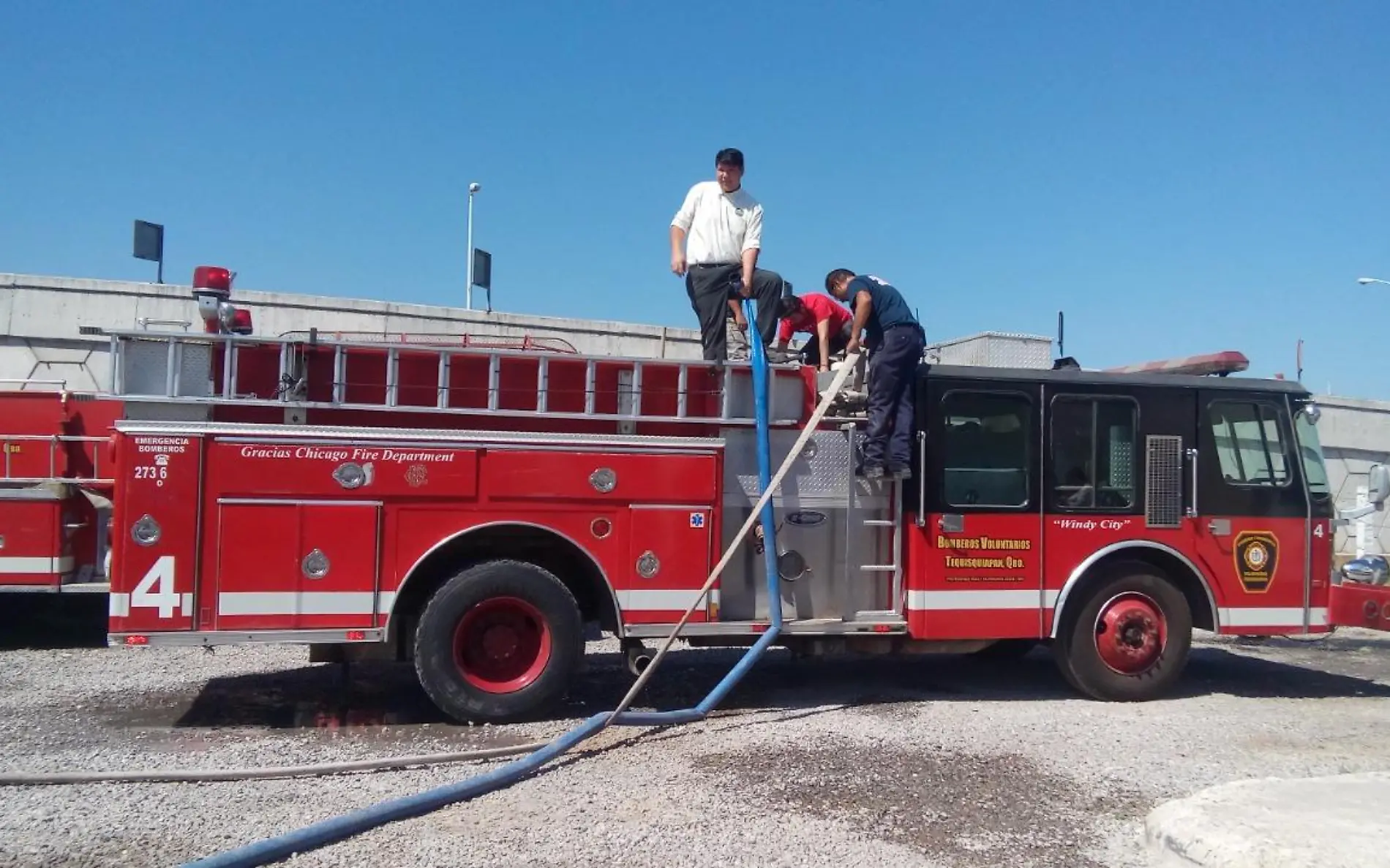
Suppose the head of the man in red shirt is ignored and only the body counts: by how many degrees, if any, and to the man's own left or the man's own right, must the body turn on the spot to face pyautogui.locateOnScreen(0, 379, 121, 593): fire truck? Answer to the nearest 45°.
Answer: approximately 45° to the man's own right

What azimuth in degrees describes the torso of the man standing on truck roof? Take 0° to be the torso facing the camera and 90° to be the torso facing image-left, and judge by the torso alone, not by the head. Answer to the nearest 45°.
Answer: approximately 0°

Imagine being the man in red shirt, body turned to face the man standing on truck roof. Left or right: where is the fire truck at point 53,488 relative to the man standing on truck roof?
right

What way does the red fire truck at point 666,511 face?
to the viewer's right

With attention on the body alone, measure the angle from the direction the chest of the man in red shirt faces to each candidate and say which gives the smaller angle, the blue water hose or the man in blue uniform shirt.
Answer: the blue water hose

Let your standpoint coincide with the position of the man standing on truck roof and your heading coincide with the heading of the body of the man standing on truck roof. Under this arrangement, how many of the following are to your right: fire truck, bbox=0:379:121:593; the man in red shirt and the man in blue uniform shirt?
1

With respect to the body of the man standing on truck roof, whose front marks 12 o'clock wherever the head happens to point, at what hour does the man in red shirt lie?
The man in red shirt is roughly at 8 o'clock from the man standing on truck roof.

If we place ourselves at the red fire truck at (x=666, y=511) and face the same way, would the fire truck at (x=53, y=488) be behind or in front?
behind

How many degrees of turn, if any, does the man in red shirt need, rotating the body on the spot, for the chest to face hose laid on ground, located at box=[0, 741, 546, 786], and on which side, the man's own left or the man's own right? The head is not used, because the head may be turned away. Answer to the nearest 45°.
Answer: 0° — they already face it

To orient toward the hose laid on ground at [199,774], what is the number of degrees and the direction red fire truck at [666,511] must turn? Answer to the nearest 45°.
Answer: approximately 135° to its right
